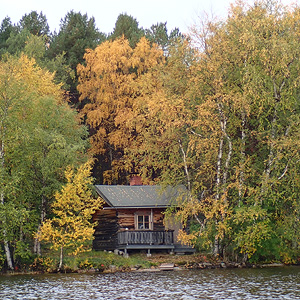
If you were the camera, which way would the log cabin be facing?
facing the viewer
